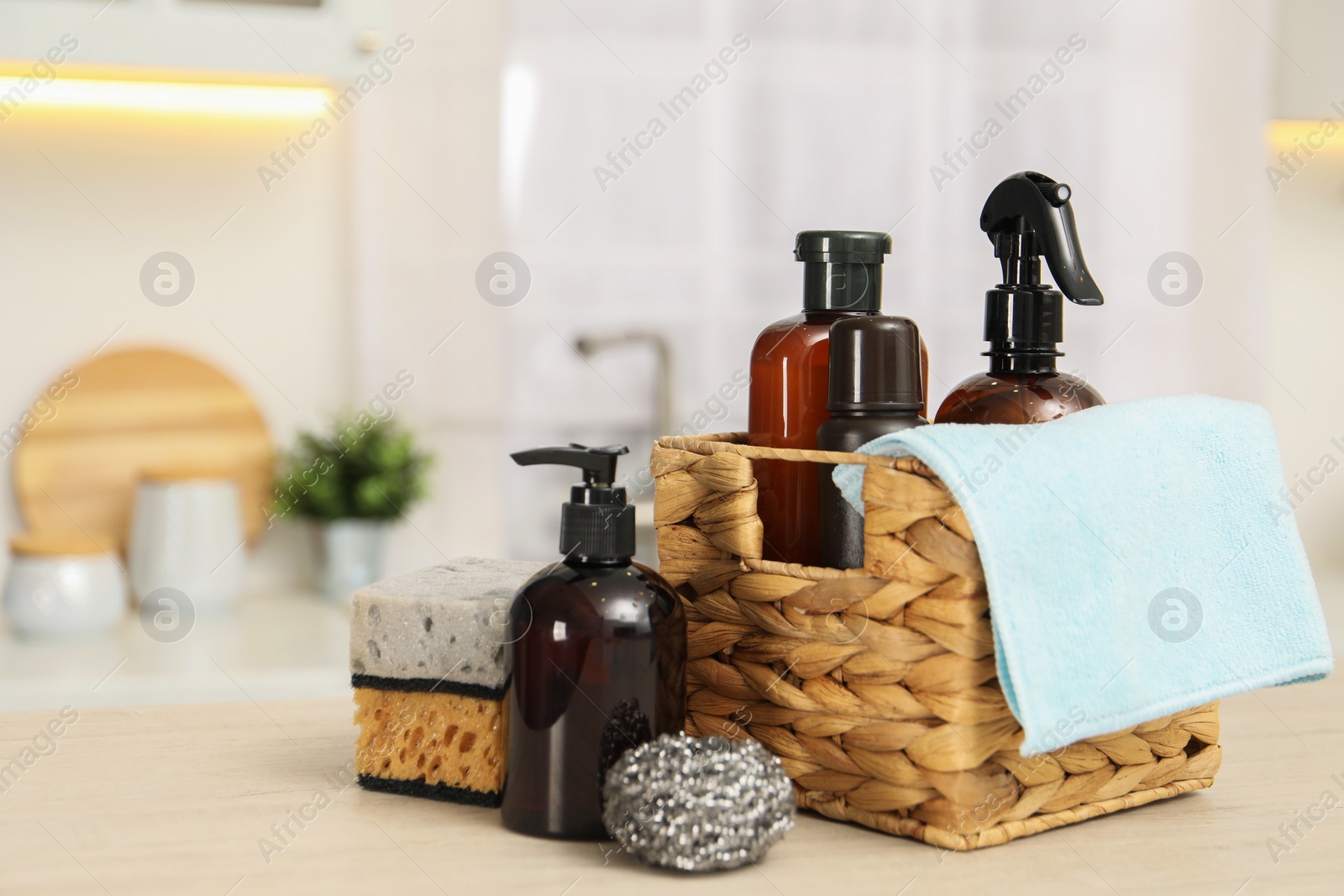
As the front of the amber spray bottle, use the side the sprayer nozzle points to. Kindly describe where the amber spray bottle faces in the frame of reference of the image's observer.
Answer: facing the viewer and to the right of the viewer

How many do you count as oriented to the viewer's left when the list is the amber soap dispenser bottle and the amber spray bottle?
1

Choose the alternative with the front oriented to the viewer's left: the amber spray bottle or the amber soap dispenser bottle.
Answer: the amber soap dispenser bottle

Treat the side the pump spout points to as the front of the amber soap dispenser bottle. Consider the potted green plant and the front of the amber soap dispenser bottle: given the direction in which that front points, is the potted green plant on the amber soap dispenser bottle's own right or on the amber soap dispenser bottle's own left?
on the amber soap dispenser bottle's own right

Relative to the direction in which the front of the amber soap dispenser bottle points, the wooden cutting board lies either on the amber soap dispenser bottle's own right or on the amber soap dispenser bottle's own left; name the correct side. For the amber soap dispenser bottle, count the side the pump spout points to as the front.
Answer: on the amber soap dispenser bottle's own right

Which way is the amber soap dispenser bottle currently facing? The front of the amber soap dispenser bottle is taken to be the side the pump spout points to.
to the viewer's left

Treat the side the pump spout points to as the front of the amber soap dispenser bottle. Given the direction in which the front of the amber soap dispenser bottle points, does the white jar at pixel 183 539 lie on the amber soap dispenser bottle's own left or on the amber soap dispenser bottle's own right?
on the amber soap dispenser bottle's own right

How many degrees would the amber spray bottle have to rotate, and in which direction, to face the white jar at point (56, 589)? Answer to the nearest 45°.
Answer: approximately 180°
